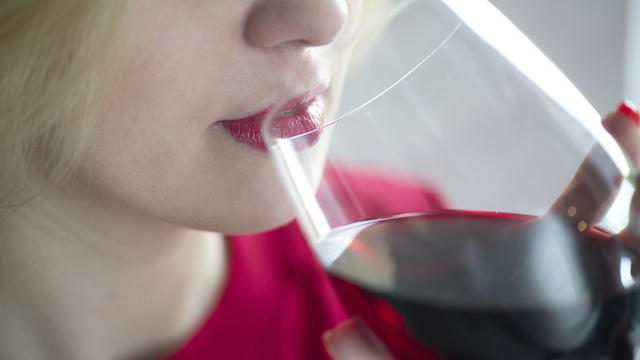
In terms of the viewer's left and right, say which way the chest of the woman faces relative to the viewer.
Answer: facing the viewer and to the right of the viewer

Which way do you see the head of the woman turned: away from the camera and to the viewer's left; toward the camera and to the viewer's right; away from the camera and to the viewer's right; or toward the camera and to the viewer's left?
toward the camera and to the viewer's right
